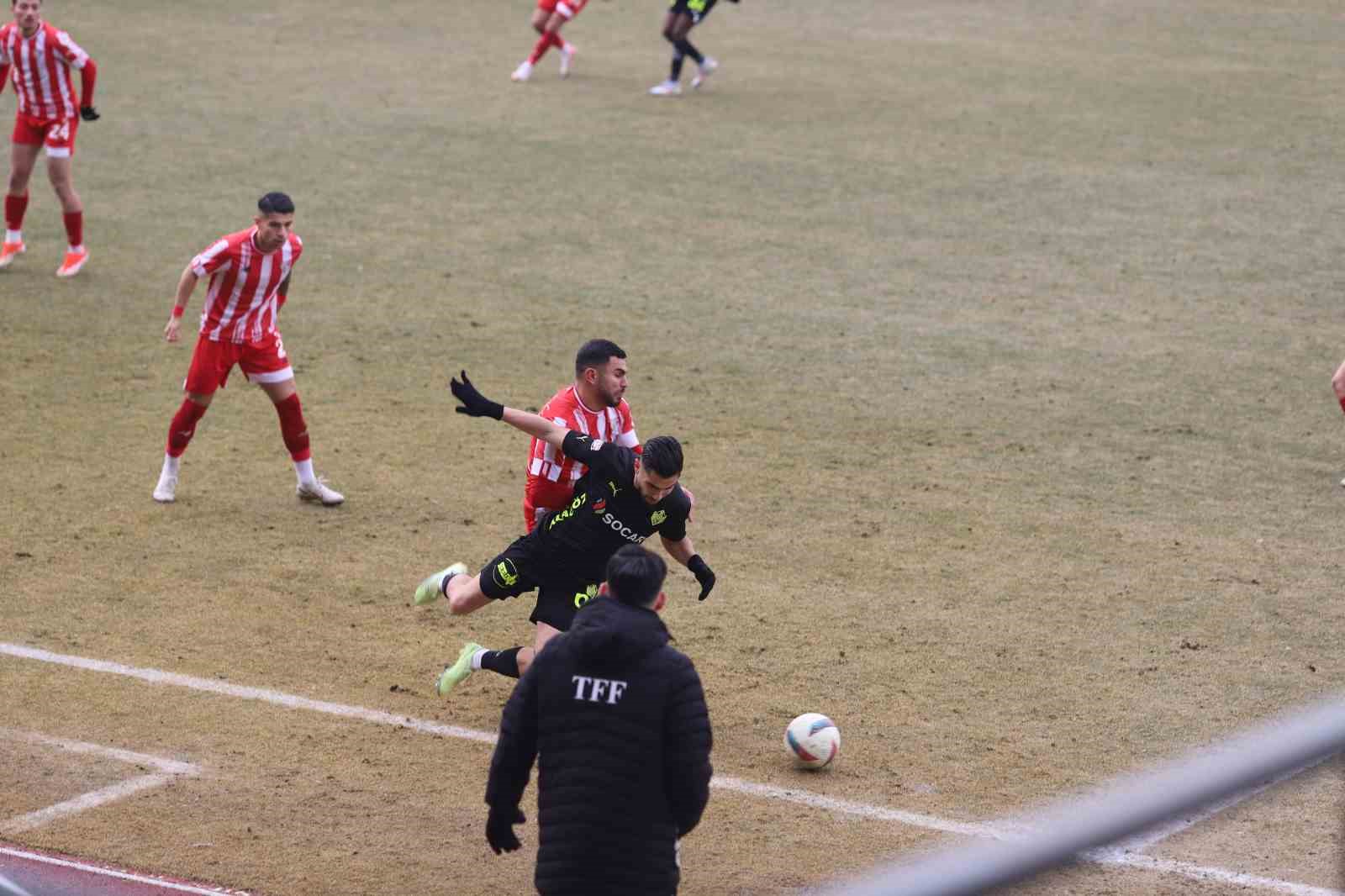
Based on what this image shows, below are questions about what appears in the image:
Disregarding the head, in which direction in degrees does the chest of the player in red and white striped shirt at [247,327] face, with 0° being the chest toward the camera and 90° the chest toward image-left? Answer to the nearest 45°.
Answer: approximately 315°

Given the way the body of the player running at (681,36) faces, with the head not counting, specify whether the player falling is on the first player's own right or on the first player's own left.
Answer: on the first player's own left

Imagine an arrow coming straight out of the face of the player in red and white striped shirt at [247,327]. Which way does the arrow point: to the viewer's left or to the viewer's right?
to the viewer's right

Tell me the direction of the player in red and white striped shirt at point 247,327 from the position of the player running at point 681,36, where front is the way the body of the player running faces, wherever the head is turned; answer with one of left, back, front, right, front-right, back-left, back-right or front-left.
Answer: left

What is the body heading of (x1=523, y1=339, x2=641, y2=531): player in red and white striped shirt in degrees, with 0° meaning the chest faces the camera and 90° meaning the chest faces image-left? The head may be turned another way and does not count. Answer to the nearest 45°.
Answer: approximately 315°

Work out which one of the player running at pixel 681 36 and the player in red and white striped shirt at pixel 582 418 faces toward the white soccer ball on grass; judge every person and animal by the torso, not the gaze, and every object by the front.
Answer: the player in red and white striped shirt

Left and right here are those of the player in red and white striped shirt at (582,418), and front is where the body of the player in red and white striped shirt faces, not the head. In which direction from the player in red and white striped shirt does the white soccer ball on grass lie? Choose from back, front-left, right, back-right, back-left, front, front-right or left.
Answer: front

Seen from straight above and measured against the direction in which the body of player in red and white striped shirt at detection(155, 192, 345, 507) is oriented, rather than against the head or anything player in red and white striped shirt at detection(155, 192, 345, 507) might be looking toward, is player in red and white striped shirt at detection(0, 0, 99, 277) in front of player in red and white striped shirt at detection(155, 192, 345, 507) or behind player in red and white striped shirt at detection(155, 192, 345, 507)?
behind

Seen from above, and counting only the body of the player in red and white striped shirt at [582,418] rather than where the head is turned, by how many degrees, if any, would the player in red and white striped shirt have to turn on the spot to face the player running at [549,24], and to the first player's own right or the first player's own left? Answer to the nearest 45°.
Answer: approximately 135° to the first player's own left
